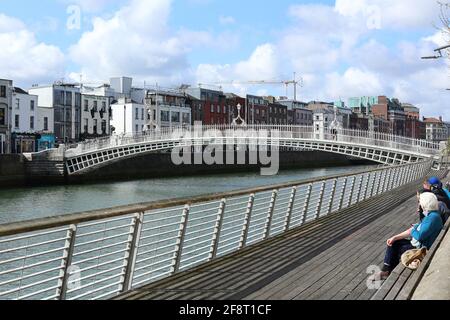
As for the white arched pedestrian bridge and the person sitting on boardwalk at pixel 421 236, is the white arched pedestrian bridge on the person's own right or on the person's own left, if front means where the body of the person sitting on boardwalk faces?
on the person's own right

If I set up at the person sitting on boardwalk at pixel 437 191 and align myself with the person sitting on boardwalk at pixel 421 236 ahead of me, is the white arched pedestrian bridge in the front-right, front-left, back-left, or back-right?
back-right

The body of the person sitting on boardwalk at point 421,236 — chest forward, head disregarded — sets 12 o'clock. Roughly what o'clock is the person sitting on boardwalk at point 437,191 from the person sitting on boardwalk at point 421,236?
the person sitting on boardwalk at point 437,191 is roughly at 3 o'clock from the person sitting on boardwalk at point 421,236.

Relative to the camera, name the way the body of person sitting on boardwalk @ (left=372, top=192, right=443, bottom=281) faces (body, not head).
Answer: to the viewer's left

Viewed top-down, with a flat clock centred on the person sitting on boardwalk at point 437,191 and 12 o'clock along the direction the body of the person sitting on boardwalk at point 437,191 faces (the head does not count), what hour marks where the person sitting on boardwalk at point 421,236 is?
the person sitting on boardwalk at point 421,236 is roughly at 9 o'clock from the person sitting on boardwalk at point 437,191.

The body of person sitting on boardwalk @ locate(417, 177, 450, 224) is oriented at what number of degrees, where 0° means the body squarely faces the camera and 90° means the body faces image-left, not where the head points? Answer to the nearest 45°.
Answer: approximately 90°
